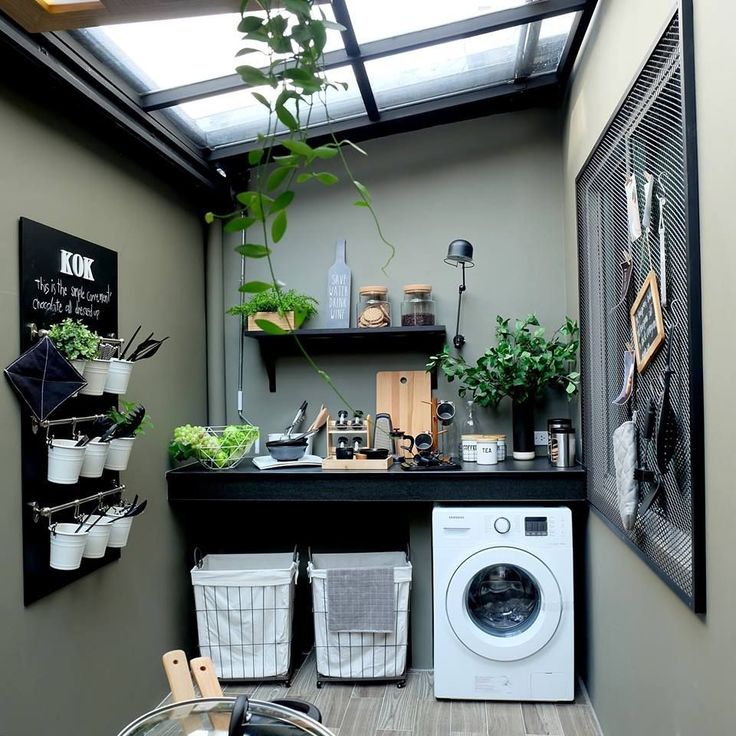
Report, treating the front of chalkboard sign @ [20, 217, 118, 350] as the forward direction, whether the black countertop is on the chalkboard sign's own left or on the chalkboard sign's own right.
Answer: on the chalkboard sign's own left

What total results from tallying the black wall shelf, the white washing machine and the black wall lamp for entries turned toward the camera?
3

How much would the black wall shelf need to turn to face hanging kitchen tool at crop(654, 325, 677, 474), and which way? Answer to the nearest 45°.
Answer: approximately 45° to its left

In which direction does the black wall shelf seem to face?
toward the camera

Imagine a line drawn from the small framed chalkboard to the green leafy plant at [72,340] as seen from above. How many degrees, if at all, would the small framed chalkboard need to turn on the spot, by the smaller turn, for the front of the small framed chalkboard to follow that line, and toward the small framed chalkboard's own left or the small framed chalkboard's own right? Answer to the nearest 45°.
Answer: approximately 45° to the small framed chalkboard's own right

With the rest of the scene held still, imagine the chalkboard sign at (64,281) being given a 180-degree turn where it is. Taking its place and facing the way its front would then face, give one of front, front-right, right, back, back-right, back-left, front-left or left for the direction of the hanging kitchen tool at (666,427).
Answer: back

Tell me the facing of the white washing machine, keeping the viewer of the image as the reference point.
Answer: facing the viewer

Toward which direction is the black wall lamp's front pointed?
toward the camera

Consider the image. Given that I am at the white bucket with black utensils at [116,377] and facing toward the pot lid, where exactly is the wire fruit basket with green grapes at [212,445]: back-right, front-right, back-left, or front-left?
back-left

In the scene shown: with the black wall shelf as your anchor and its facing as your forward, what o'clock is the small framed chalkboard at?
The small framed chalkboard is roughly at 11 o'clock from the black wall shelf.

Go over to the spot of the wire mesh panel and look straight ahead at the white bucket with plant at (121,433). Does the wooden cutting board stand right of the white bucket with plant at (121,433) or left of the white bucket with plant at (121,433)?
right

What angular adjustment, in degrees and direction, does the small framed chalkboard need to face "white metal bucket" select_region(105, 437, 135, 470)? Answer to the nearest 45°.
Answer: approximately 45° to its right

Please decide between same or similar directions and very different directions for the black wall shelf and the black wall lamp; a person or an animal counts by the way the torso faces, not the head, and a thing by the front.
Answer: same or similar directions

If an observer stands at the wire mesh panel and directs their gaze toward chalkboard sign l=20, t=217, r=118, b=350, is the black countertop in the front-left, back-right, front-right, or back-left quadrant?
front-right

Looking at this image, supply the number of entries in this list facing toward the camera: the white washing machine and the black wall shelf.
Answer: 2
